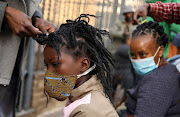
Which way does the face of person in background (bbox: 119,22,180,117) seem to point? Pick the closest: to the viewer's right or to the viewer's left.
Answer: to the viewer's left

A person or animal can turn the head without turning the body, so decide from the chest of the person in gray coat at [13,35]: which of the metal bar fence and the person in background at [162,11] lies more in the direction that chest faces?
the person in background

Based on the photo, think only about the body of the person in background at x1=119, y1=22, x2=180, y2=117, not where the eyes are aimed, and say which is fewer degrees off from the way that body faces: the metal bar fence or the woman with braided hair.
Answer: the woman with braided hair

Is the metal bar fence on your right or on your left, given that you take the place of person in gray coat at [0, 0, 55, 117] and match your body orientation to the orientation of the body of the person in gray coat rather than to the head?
on your left

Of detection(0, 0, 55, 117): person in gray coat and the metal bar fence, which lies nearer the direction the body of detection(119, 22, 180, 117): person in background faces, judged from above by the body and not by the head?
the person in gray coat

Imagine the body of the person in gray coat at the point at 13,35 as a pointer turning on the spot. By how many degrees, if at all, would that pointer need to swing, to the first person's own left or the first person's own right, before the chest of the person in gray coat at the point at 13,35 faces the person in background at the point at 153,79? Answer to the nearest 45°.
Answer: approximately 45° to the first person's own left
